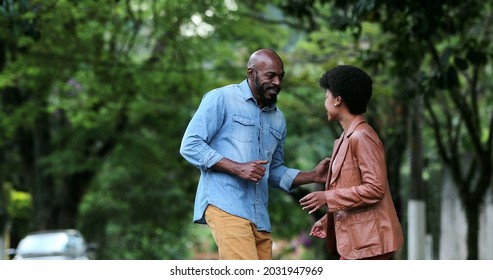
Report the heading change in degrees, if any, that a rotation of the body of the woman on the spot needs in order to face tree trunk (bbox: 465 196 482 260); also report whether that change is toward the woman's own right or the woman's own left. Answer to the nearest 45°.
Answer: approximately 90° to the woman's own right

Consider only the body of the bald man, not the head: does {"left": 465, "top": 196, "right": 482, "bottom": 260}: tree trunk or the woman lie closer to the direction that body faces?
the woman

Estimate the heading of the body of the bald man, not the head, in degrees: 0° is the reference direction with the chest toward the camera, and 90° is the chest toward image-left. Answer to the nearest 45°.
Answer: approximately 315°

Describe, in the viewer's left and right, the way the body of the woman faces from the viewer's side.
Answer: facing to the left of the viewer

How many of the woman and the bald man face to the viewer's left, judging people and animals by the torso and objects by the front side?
1
